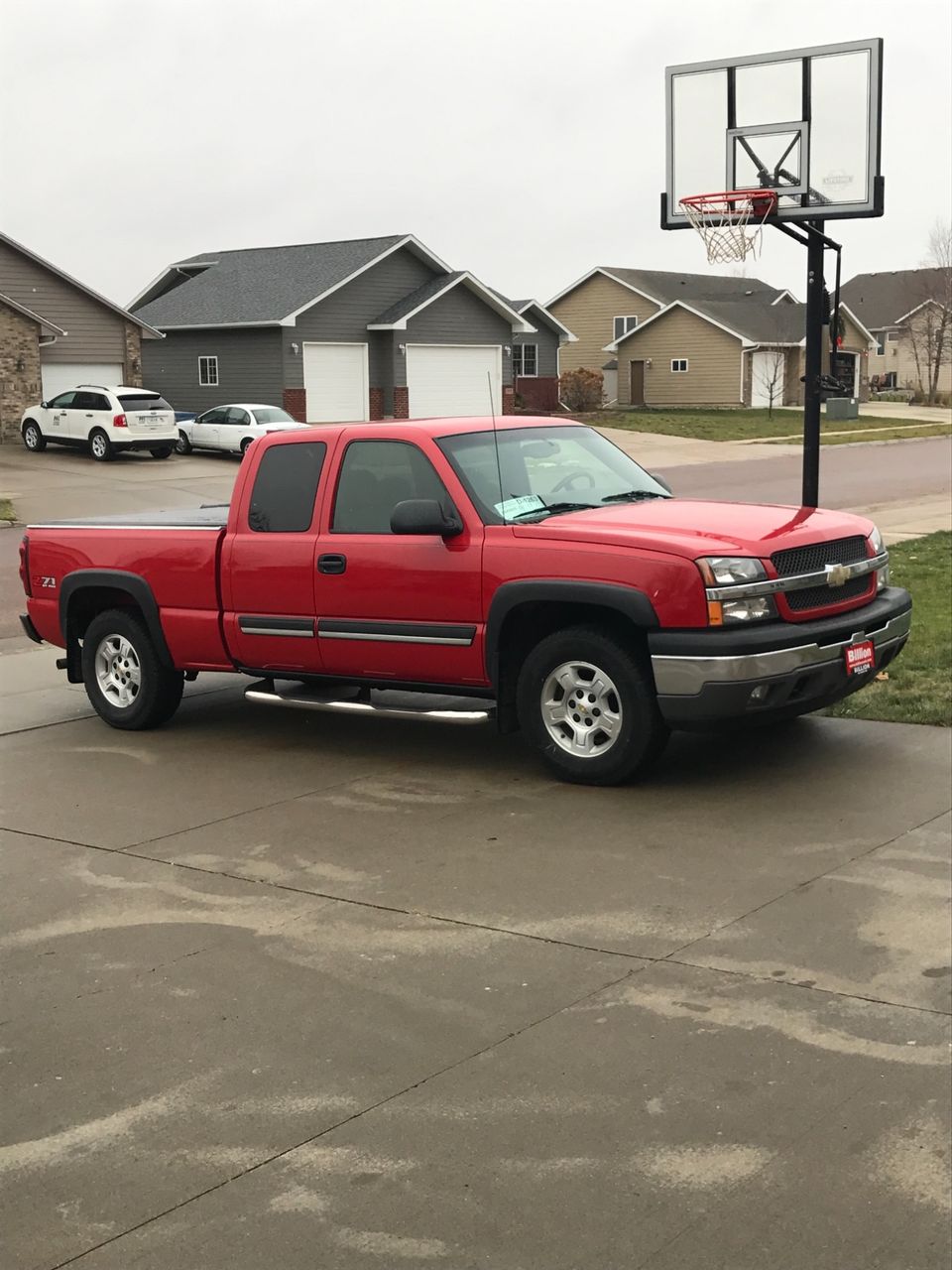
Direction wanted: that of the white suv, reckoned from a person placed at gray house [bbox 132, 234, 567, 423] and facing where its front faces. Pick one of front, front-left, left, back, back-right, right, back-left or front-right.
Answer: right

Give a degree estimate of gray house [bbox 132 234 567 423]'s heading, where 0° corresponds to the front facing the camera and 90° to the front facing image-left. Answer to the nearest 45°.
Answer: approximately 315°

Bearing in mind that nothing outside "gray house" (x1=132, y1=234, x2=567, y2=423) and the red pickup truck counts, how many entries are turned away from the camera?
0

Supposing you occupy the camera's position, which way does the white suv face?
facing away from the viewer and to the left of the viewer

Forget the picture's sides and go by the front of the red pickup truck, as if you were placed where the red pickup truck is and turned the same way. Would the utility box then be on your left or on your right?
on your left

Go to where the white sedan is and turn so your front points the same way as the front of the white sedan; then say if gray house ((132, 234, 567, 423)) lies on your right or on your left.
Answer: on your right

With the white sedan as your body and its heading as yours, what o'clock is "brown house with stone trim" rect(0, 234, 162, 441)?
The brown house with stone trim is roughly at 12 o'clock from the white sedan.

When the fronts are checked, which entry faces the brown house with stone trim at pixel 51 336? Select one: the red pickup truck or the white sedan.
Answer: the white sedan

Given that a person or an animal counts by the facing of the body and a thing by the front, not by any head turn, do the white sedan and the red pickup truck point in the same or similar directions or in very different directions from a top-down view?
very different directions

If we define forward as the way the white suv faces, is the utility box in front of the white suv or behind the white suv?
behind

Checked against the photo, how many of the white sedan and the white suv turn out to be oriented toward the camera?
0
